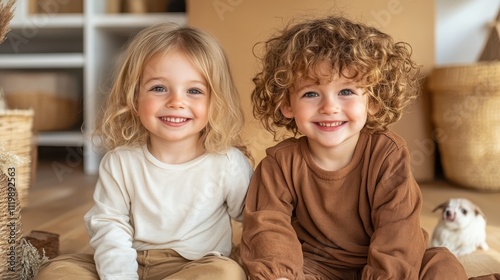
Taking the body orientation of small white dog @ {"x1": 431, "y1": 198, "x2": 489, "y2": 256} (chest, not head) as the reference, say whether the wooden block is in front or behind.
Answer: in front

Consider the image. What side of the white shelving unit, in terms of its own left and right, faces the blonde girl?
front

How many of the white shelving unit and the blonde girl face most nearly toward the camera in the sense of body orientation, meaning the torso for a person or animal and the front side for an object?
2

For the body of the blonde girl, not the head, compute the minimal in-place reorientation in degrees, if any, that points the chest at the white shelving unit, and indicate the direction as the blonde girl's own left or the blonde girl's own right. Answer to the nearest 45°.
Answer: approximately 180°

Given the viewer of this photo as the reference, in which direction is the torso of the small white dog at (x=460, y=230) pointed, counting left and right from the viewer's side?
facing the viewer and to the left of the viewer

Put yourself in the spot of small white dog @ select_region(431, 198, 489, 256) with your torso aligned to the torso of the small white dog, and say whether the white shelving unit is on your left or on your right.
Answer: on your right

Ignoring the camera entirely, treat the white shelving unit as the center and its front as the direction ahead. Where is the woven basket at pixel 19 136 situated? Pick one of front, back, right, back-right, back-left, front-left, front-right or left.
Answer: front

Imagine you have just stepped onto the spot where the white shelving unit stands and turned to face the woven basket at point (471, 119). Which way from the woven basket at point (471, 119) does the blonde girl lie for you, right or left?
right

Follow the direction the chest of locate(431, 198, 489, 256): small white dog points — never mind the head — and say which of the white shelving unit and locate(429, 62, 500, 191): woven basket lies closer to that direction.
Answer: the white shelving unit

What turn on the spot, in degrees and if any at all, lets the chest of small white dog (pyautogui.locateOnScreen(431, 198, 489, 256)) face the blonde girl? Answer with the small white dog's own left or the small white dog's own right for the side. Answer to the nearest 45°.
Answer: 0° — it already faces them

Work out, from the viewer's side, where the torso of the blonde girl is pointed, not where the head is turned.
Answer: toward the camera
